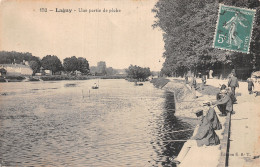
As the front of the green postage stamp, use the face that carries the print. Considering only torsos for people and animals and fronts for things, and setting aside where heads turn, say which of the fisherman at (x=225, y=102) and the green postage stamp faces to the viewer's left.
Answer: the fisherman

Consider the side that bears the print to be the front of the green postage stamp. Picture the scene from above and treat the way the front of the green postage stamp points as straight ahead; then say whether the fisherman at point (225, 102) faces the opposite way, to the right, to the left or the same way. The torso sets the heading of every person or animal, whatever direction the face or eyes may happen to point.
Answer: to the right

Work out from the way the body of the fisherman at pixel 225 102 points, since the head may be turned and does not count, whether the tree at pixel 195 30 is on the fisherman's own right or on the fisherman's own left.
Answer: on the fisherman's own right

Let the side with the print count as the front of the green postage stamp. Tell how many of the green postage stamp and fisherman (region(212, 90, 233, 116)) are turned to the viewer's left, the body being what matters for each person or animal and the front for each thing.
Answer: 1

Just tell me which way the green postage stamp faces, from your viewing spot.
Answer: facing the viewer

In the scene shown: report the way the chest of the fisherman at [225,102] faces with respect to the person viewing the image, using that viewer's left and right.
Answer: facing to the left of the viewer
